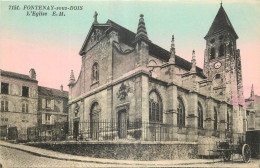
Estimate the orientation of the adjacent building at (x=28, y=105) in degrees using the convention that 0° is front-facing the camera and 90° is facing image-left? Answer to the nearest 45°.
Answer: approximately 315°

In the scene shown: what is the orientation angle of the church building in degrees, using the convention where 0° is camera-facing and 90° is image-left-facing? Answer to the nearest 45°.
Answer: approximately 45°

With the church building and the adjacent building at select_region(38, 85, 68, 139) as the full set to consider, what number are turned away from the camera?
0

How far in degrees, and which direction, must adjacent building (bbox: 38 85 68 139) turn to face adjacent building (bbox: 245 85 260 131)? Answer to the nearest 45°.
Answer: approximately 45° to its left

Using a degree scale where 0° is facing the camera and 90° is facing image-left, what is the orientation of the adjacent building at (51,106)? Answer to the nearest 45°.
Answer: approximately 315°

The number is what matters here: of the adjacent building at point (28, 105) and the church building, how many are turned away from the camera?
0

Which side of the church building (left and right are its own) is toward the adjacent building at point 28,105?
front
